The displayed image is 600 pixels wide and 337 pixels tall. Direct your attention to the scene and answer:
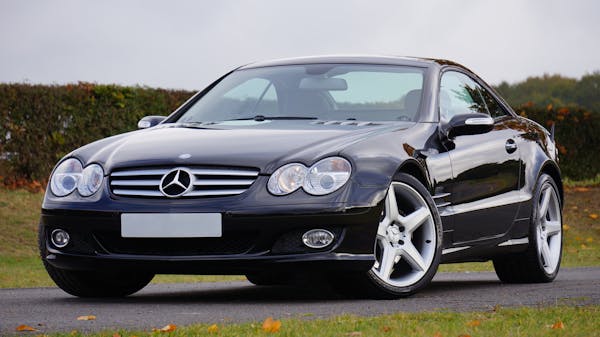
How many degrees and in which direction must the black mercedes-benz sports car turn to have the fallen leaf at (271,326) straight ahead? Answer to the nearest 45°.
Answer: approximately 45° to its left

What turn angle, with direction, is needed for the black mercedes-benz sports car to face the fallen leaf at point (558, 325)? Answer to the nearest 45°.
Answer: approximately 90° to its left

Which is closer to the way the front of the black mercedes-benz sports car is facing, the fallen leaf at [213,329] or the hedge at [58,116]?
the fallen leaf

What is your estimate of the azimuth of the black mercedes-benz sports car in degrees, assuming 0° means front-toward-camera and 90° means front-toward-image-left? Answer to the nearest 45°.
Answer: approximately 45°

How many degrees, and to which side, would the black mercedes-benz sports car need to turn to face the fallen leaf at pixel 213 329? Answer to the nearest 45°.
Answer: approximately 45° to its left

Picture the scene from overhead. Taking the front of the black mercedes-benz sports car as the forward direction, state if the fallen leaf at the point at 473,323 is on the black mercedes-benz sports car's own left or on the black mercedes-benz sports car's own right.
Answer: on the black mercedes-benz sports car's own left

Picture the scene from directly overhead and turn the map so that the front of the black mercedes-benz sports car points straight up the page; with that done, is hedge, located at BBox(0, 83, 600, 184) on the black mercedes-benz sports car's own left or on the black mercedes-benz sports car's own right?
on the black mercedes-benz sports car's own right
